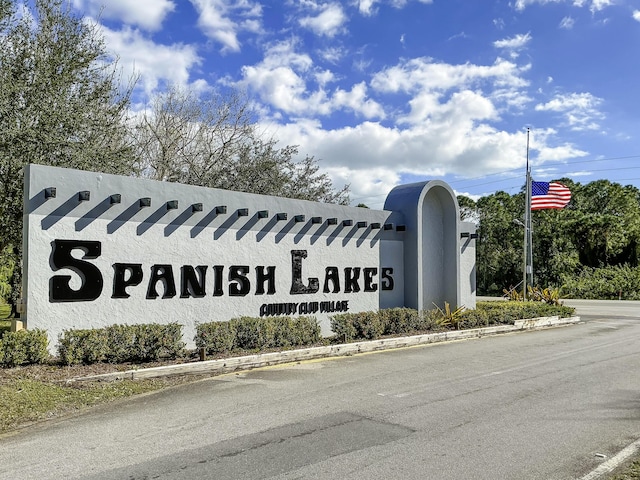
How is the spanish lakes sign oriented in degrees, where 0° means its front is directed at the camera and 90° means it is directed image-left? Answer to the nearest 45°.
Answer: approximately 315°

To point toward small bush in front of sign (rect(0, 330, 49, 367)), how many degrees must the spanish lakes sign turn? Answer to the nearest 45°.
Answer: approximately 90° to its right

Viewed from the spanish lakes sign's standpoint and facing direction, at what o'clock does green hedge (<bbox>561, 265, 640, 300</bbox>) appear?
The green hedge is roughly at 9 o'clock from the spanish lakes sign.

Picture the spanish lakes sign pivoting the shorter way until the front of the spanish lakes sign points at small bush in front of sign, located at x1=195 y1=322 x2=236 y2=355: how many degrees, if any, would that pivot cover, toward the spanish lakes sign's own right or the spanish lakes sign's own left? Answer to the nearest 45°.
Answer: approximately 45° to the spanish lakes sign's own right

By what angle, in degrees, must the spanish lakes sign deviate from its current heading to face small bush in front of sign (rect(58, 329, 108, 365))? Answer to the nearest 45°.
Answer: approximately 90° to its right

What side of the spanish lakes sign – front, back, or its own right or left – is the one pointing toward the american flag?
left

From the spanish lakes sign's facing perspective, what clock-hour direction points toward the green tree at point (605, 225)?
The green tree is roughly at 9 o'clock from the spanish lakes sign.

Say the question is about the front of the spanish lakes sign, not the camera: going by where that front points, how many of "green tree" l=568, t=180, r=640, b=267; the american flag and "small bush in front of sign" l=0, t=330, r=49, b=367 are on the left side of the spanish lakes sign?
2
